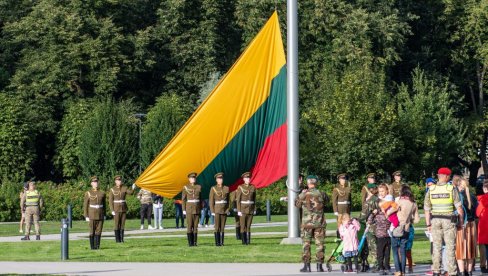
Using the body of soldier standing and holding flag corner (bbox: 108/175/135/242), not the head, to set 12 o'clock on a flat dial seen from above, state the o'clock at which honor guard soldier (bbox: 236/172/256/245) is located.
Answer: The honor guard soldier is roughly at 10 o'clock from the soldier standing and holding flag corner.

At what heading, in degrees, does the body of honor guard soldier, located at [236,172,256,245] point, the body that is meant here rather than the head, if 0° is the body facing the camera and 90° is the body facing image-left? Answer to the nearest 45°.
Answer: approximately 0°

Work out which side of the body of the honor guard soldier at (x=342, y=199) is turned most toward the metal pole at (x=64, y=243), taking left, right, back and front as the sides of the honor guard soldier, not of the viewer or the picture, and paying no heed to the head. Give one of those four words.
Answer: right

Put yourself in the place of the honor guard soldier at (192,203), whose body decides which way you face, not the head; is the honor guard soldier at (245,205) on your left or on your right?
on your left

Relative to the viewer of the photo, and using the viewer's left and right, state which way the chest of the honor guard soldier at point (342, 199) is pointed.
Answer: facing the viewer

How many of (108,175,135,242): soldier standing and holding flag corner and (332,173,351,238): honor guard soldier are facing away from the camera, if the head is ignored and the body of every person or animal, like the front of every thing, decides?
0

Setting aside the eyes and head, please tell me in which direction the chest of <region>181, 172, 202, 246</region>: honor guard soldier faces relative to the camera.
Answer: toward the camera

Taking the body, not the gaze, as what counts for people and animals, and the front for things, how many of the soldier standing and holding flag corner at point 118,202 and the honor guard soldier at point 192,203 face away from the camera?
0
